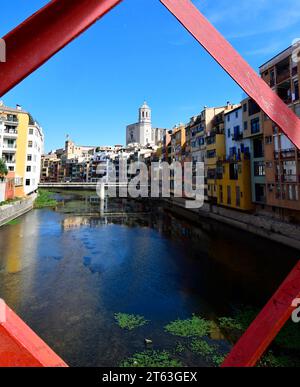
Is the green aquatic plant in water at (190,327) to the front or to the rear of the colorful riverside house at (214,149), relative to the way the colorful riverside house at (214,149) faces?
to the front

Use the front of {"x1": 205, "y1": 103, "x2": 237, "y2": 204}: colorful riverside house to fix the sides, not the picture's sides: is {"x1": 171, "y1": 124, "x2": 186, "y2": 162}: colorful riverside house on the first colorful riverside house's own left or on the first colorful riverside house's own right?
on the first colorful riverside house's own right

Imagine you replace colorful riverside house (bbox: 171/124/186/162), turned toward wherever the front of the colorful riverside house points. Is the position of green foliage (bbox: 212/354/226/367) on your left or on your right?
on your left

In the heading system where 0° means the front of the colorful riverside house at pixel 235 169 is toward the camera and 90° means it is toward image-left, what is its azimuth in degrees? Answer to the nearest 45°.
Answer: approximately 45°

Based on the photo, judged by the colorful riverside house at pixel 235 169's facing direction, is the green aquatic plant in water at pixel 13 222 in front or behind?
in front

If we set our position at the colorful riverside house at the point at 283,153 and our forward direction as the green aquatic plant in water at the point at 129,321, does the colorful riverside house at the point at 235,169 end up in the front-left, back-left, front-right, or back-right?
back-right

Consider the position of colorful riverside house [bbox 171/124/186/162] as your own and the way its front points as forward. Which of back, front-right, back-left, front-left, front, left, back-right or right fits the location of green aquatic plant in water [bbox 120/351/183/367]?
front-left

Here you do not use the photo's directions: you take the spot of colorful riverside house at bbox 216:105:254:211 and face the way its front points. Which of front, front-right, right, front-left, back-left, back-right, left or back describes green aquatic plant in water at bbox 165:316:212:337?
front-left

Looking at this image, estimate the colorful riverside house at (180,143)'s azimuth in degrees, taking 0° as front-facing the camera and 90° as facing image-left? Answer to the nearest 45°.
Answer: approximately 45°
